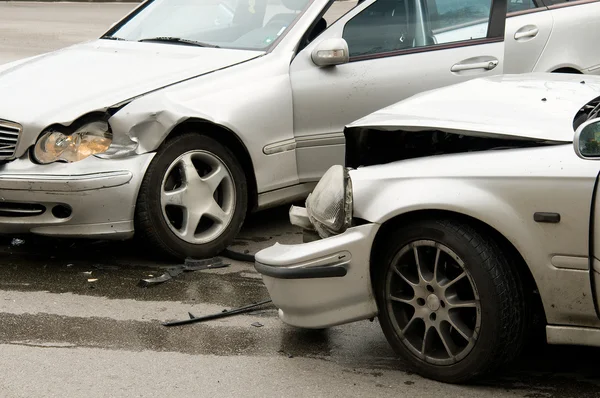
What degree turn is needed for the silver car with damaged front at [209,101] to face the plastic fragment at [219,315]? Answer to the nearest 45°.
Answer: approximately 45° to its left

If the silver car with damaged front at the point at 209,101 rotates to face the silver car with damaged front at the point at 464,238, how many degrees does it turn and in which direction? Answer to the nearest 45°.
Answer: approximately 90° to its left

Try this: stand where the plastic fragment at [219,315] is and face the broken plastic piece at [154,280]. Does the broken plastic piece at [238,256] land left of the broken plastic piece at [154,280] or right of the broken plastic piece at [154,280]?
right

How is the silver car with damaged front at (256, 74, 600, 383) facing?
to the viewer's left

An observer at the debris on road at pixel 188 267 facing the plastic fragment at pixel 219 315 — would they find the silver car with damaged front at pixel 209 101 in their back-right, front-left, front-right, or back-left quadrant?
back-left
